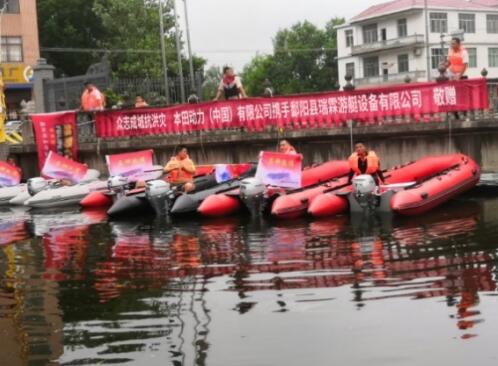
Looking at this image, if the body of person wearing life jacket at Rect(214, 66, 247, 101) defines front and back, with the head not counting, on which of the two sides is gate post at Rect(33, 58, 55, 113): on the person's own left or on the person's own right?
on the person's own right

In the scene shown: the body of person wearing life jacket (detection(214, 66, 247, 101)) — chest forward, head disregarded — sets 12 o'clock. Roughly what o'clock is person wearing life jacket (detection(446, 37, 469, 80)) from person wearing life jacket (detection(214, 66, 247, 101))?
person wearing life jacket (detection(446, 37, 469, 80)) is roughly at 10 o'clock from person wearing life jacket (detection(214, 66, 247, 101)).

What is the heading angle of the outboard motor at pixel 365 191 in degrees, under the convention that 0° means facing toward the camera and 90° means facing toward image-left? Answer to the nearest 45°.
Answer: approximately 225°

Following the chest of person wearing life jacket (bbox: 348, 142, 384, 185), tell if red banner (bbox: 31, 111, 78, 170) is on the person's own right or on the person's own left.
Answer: on the person's own right

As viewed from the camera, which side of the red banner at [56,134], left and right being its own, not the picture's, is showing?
front

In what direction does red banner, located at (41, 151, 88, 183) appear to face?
toward the camera

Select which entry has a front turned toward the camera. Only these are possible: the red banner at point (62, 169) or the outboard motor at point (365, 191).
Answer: the red banner

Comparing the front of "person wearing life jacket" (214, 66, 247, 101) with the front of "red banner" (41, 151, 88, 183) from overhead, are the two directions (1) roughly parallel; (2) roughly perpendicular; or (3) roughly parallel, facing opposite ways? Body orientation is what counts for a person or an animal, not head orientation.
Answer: roughly parallel

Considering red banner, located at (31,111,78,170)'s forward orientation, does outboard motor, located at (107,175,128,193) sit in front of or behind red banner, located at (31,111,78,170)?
in front

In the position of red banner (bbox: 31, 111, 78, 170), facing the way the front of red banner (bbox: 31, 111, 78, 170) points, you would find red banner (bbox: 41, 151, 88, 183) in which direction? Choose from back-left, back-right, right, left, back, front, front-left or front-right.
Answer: front

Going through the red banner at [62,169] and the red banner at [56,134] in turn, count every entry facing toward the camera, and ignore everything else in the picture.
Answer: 2

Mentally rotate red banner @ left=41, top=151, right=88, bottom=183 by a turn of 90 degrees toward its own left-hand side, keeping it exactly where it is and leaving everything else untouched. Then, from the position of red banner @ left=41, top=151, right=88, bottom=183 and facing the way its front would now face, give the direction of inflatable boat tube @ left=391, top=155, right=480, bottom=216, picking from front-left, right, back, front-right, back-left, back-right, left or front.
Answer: front-right

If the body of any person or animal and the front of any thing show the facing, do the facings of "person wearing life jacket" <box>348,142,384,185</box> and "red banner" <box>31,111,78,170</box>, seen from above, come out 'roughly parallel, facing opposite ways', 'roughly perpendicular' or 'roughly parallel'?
roughly parallel
